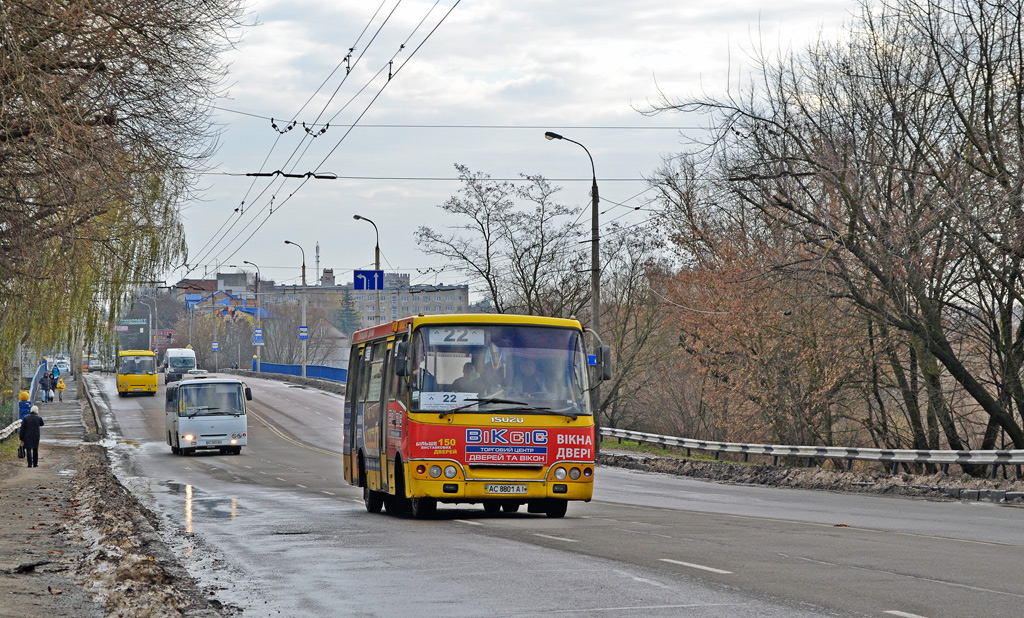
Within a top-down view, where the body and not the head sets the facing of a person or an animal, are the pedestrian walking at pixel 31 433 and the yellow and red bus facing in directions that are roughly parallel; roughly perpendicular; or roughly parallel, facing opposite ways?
roughly parallel, facing opposite ways

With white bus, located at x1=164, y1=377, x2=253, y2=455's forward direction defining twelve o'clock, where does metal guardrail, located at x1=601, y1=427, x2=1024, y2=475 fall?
The metal guardrail is roughly at 11 o'clock from the white bus.

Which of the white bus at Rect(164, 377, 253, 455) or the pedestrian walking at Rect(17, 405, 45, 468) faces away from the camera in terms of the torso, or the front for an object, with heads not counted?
the pedestrian walking

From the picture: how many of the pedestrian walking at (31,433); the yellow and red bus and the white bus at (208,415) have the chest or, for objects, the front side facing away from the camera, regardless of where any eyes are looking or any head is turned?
1

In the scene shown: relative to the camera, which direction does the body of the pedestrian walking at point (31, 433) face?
away from the camera

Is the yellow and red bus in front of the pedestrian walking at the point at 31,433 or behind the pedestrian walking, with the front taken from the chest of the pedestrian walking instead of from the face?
behind

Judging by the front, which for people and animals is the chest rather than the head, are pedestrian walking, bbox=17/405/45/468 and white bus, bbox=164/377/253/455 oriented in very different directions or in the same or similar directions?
very different directions

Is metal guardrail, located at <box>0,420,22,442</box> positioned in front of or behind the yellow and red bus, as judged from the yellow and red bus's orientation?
behind

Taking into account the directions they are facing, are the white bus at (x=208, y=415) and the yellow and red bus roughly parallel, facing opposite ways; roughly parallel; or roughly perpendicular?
roughly parallel

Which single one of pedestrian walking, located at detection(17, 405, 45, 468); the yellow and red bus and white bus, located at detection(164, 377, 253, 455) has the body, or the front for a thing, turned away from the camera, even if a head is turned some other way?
the pedestrian walking

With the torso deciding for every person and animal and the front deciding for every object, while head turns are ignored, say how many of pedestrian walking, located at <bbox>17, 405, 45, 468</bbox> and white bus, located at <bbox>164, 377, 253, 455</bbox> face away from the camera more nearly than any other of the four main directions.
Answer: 1

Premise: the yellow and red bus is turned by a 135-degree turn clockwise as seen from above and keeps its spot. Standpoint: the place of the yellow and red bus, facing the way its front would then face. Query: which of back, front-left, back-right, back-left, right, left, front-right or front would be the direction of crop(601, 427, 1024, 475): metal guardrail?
right

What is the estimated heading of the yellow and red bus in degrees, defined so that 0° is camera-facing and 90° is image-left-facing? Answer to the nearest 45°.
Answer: approximately 0°

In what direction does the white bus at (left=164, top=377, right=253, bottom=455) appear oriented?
toward the camera

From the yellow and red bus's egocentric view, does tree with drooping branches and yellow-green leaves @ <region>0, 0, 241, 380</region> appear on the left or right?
on its right

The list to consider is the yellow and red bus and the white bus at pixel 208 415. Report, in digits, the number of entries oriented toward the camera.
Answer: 2
